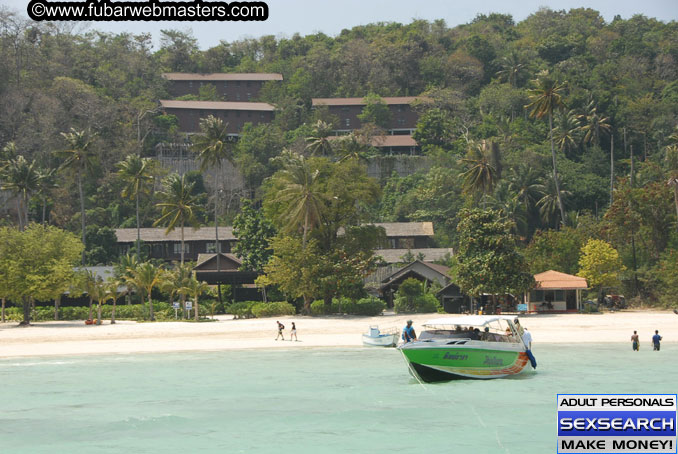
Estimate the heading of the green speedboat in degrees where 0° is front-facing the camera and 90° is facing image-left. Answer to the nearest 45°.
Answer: approximately 45°

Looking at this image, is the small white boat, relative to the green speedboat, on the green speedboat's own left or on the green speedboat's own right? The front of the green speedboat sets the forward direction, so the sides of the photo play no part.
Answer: on the green speedboat's own right
